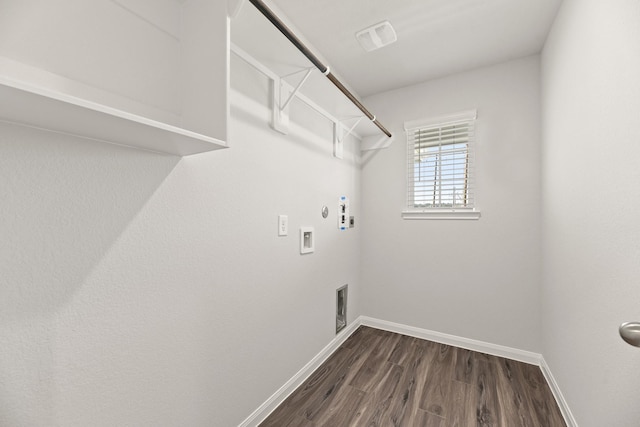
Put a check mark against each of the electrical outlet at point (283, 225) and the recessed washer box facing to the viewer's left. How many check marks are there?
0

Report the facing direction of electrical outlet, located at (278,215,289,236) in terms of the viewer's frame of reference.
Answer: facing the viewer and to the right of the viewer

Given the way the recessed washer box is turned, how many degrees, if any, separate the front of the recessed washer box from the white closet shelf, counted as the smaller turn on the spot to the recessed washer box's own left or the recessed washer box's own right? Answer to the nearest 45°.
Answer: approximately 90° to the recessed washer box's own right

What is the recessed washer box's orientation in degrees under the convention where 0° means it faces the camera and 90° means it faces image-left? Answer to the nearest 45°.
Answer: approximately 315°

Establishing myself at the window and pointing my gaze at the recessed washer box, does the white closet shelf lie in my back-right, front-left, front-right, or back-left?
front-left

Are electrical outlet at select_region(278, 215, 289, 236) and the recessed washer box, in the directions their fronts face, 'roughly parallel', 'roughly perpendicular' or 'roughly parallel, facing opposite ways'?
roughly parallel

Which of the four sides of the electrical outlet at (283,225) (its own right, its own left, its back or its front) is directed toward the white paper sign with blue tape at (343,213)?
left
